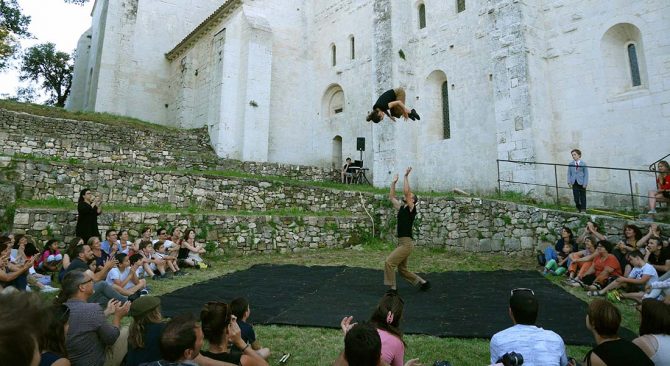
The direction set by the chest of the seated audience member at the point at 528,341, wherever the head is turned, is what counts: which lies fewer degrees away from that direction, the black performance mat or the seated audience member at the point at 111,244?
the black performance mat

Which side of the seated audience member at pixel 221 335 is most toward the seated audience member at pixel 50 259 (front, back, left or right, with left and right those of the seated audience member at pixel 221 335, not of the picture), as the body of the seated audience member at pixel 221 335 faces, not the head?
left

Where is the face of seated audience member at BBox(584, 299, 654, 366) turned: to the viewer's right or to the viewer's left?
to the viewer's left

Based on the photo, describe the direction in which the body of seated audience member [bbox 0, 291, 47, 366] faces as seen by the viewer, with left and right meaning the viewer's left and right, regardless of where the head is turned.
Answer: facing away from the viewer and to the right of the viewer

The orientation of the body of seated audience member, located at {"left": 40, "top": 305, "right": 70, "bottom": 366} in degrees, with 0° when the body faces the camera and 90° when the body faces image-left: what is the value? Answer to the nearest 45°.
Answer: approximately 225°

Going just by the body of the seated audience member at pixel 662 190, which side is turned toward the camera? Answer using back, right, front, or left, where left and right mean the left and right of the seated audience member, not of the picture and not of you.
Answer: left

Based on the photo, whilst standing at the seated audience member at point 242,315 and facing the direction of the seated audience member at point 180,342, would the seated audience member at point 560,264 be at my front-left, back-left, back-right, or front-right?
back-left

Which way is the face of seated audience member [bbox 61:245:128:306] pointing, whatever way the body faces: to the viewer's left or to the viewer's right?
to the viewer's right

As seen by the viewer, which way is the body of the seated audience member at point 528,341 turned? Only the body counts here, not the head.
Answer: away from the camera

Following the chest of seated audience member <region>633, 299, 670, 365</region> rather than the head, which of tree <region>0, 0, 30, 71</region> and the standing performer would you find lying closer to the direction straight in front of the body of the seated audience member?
the standing performer

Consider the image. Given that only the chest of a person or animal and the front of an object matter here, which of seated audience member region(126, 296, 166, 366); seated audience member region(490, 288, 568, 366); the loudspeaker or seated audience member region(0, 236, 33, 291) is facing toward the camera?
the loudspeaker

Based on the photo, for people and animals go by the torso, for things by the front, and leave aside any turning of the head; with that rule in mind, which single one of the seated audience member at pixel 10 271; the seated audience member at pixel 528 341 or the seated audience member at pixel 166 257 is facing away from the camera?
the seated audience member at pixel 528 341
